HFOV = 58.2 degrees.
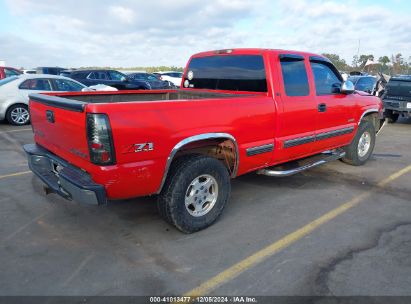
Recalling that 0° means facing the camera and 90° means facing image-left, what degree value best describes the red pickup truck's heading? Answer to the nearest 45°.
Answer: approximately 225°

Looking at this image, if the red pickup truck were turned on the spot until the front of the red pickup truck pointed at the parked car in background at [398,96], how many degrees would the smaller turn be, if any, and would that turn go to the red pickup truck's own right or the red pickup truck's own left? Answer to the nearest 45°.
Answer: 0° — it already faces it

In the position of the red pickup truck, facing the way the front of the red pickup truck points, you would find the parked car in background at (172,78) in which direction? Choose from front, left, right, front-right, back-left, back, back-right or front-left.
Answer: front-left
